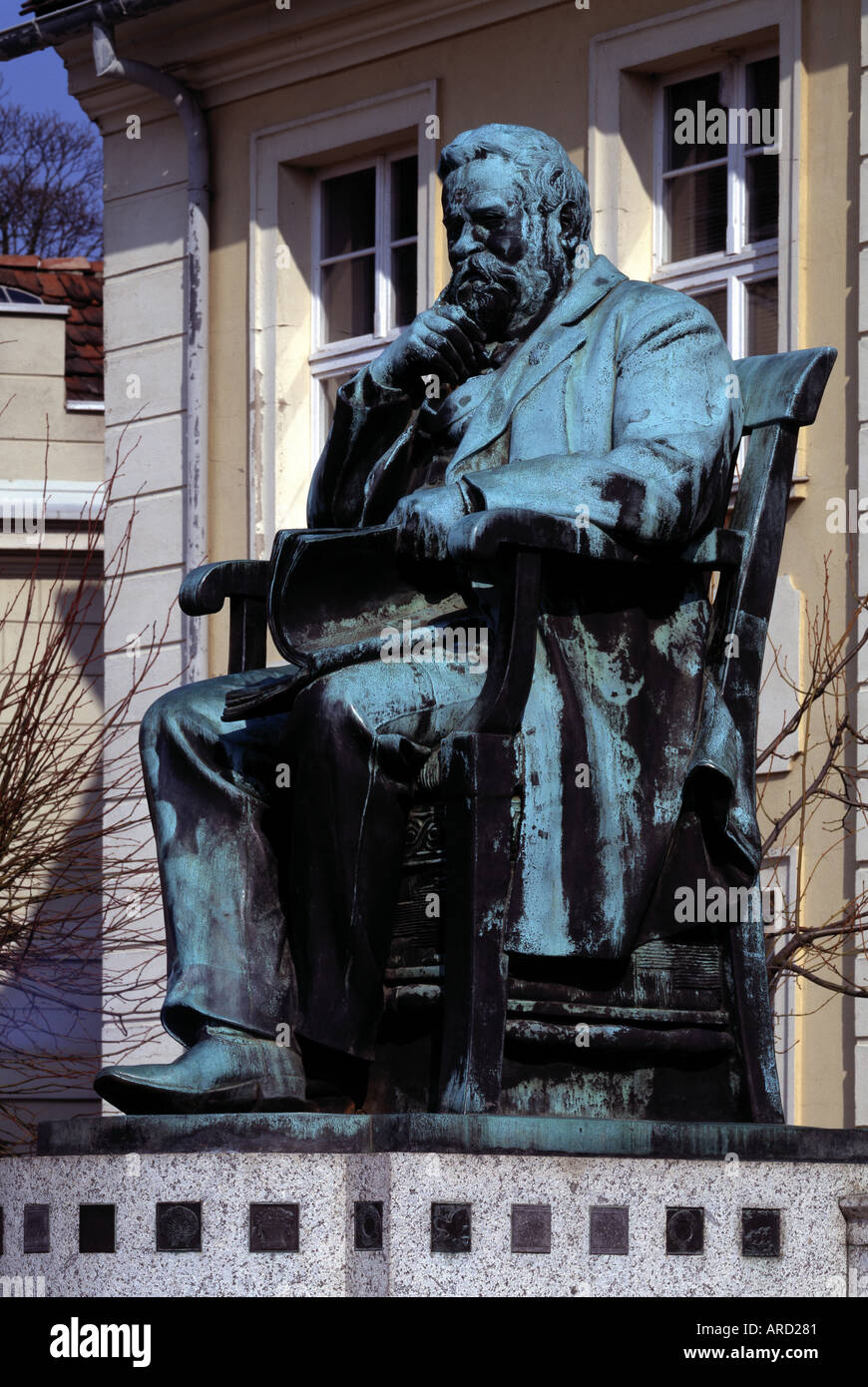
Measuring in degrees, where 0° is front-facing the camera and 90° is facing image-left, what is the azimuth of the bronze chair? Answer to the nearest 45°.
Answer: approximately 45°

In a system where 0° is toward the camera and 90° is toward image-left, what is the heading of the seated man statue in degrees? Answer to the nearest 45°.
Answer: approximately 45°
